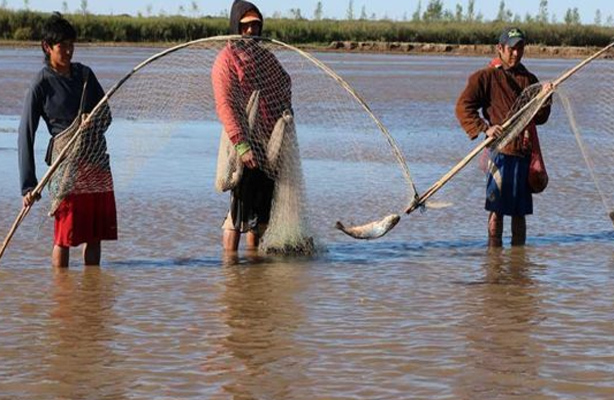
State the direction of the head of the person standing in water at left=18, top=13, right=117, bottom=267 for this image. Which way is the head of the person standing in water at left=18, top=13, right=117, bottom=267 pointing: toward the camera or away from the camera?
toward the camera

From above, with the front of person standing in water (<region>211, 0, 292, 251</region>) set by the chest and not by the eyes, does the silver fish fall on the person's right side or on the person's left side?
on the person's left side

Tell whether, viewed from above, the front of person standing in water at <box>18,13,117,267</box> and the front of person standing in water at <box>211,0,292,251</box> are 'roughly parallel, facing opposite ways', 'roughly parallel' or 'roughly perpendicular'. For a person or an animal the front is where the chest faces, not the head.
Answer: roughly parallel

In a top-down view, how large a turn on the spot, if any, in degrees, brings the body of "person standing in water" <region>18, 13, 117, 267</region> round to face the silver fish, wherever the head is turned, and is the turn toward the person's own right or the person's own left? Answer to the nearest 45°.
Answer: approximately 45° to the person's own left

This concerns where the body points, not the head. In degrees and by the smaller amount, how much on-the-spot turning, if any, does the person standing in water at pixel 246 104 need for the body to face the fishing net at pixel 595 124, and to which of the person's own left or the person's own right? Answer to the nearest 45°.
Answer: approximately 90° to the person's own left

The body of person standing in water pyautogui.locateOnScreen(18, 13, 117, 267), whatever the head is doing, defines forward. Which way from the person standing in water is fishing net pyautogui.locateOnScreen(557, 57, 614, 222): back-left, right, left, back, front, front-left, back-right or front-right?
left

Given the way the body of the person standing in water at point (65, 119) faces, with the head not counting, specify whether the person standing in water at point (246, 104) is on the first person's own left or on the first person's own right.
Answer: on the first person's own left

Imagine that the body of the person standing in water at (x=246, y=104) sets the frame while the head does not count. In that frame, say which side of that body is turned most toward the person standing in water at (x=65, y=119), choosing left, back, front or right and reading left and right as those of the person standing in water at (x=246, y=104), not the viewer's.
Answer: right

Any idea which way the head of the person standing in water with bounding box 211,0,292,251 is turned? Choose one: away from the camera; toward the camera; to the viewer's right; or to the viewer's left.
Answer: toward the camera
